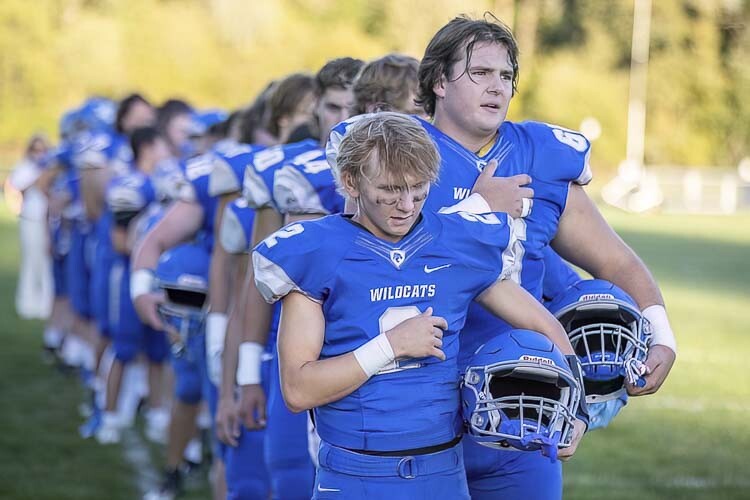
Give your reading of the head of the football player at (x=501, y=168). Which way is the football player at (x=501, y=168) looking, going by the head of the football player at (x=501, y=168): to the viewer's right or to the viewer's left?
to the viewer's right

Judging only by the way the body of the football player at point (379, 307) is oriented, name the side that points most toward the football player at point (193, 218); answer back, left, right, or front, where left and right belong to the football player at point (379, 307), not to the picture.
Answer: back

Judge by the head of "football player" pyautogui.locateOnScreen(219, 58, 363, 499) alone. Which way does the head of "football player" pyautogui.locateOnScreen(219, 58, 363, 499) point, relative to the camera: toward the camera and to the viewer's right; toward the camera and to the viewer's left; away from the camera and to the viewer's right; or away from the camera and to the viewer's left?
toward the camera and to the viewer's right

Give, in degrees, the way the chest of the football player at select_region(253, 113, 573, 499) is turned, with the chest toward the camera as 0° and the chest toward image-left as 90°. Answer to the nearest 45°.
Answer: approximately 0°

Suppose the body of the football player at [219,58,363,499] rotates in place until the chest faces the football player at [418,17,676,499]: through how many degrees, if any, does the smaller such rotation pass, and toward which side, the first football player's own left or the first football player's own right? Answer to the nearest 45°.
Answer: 0° — they already face them

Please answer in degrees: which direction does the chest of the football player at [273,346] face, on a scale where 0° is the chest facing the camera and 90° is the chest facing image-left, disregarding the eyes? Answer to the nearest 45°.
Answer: approximately 315°
